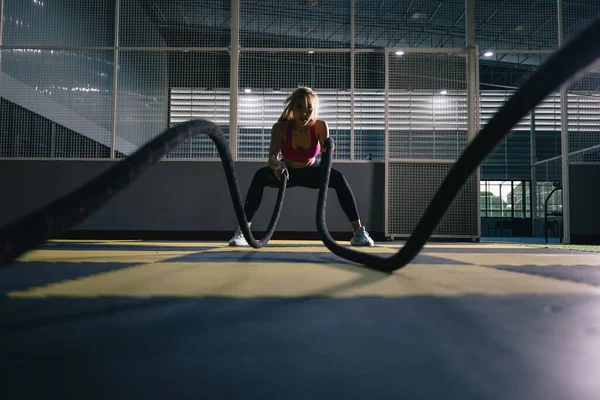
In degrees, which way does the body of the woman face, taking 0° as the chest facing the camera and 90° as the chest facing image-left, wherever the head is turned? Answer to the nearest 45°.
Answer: approximately 0°
